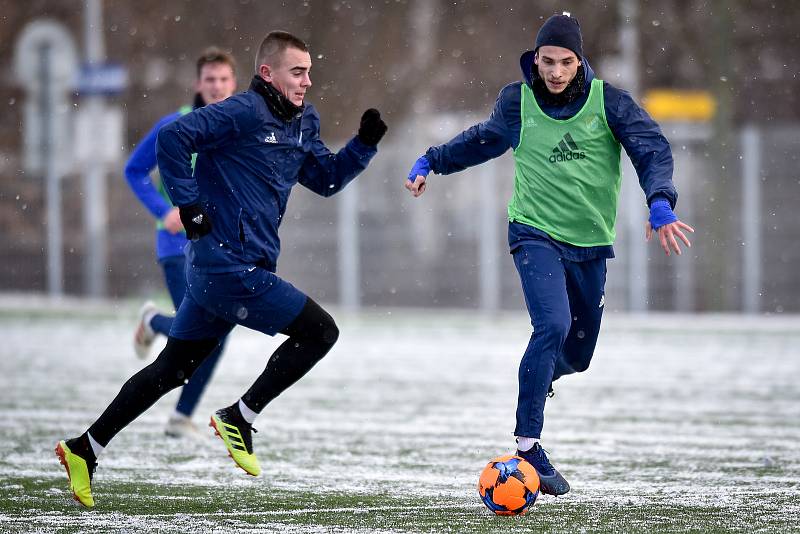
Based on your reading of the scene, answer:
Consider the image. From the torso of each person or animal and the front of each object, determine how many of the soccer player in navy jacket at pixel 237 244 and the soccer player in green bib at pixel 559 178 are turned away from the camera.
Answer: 0

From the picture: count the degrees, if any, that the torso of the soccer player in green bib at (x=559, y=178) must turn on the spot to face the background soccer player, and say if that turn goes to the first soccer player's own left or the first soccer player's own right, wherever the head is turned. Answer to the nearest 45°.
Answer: approximately 135° to the first soccer player's own right

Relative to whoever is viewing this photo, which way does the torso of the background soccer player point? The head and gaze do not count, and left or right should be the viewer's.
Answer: facing the viewer and to the right of the viewer

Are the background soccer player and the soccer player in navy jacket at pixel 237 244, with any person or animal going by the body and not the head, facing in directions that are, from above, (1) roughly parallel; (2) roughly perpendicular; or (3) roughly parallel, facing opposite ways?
roughly parallel

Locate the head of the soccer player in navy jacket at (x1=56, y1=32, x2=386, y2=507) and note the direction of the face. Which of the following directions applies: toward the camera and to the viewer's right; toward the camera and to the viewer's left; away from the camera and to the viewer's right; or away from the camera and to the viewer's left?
toward the camera and to the viewer's right

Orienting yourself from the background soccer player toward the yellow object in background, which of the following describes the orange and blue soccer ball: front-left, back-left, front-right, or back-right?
back-right

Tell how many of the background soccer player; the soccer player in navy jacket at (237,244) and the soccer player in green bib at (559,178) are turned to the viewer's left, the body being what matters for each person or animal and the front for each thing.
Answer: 0

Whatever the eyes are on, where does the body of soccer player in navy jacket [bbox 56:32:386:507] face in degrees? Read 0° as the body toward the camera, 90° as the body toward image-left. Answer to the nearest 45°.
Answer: approximately 315°

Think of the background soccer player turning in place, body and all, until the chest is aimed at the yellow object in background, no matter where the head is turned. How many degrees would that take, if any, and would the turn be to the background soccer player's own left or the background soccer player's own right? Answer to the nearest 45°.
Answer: approximately 90° to the background soccer player's own left

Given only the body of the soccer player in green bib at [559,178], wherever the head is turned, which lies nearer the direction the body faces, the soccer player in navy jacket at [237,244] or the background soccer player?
the soccer player in navy jacket

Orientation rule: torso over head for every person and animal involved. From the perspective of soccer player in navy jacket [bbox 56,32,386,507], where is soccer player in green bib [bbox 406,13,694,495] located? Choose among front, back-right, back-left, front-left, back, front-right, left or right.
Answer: front-left

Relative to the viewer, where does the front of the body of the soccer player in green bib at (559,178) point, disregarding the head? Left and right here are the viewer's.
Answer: facing the viewer

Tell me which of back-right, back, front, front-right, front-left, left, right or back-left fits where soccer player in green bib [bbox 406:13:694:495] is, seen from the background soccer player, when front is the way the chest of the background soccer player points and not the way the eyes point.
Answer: front

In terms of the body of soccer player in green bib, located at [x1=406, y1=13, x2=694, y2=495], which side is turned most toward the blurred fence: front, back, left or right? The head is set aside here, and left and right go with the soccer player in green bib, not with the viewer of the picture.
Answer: back

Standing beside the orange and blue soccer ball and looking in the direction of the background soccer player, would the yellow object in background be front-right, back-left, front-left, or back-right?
front-right

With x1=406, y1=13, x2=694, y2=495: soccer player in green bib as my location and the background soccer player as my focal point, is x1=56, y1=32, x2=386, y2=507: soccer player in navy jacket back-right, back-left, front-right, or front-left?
front-left

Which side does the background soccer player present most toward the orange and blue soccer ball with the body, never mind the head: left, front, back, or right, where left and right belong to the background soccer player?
front

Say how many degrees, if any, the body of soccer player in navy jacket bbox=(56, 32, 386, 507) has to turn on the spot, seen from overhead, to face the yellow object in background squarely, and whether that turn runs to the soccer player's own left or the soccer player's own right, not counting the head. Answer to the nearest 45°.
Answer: approximately 90° to the soccer player's own left
